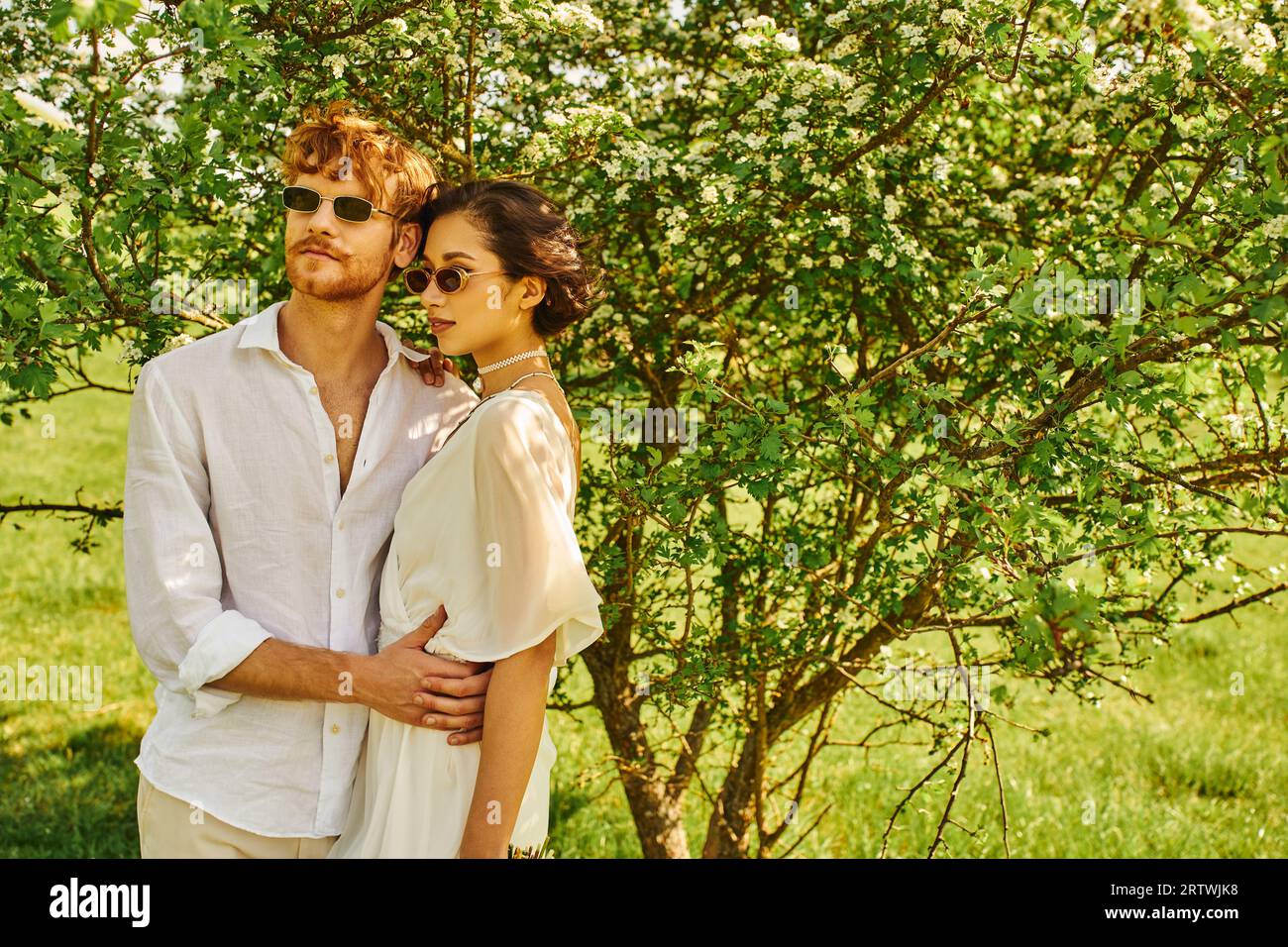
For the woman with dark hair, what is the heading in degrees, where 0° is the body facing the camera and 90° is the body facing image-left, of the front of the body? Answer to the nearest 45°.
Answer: approximately 90°

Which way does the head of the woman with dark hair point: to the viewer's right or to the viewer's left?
to the viewer's left
